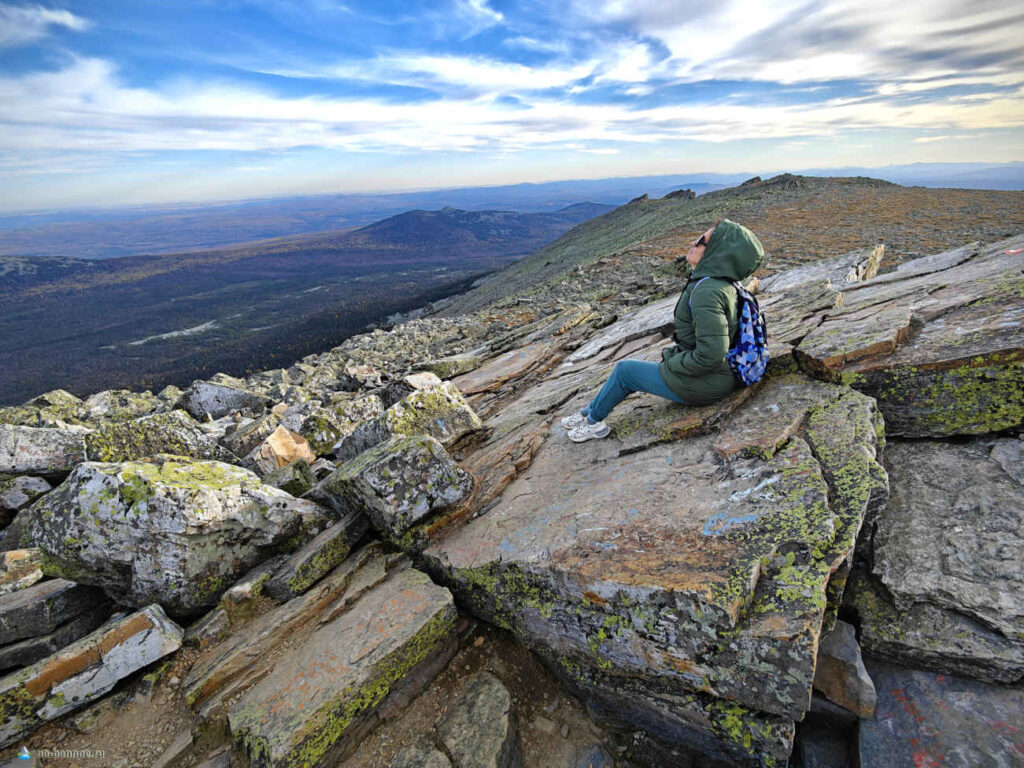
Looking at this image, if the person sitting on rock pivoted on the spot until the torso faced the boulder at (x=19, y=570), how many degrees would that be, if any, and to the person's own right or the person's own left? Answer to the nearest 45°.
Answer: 0° — they already face it

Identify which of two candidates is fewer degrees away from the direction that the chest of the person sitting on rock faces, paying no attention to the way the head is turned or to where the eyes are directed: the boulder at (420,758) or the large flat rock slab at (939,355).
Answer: the boulder

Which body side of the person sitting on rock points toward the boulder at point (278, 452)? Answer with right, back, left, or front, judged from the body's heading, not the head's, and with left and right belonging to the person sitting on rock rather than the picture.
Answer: front

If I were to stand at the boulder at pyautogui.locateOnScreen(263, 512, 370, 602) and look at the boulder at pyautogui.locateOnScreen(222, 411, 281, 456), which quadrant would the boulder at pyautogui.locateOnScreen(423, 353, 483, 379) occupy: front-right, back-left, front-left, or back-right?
front-right

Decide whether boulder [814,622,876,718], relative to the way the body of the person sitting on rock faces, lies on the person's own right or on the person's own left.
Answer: on the person's own left

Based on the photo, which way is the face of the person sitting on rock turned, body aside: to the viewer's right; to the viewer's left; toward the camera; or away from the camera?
to the viewer's left

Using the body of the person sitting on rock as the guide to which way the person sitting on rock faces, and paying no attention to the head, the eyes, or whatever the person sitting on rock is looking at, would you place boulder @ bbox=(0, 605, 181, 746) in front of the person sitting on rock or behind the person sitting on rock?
in front

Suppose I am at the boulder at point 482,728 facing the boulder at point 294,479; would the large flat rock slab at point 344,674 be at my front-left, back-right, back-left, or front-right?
front-left

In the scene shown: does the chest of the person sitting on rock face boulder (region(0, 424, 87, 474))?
yes

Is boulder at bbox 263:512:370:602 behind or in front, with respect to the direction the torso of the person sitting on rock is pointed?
in front

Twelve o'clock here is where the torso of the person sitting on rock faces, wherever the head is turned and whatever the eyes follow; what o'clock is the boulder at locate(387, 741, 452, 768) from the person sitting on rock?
The boulder is roughly at 10 o'clock from the person sitting on rock.

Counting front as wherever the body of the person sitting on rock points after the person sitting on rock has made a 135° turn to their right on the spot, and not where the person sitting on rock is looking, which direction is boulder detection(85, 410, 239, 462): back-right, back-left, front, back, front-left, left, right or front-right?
back-left

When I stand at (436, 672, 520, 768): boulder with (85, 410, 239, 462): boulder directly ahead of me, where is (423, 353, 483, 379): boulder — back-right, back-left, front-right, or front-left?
front-right

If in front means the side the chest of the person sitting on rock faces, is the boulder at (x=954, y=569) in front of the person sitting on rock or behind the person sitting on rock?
behind

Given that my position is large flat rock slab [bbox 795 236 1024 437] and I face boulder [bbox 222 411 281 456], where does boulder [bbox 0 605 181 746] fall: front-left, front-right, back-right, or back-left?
front-left

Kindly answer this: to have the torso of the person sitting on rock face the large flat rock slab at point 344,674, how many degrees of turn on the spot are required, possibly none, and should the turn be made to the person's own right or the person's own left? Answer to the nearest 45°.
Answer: approximately 45° to the person's own left

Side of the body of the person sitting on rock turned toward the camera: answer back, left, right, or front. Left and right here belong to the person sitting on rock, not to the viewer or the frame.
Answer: left
